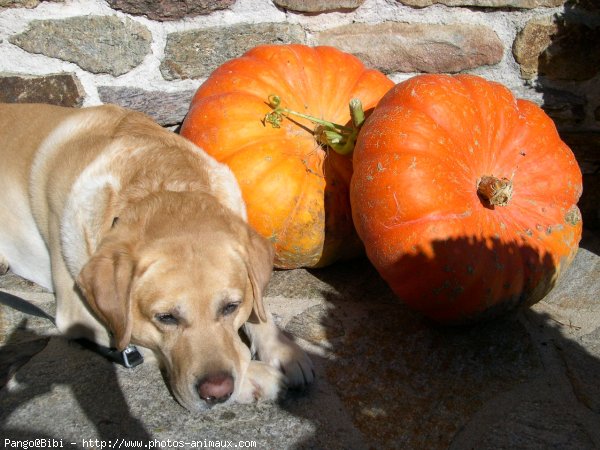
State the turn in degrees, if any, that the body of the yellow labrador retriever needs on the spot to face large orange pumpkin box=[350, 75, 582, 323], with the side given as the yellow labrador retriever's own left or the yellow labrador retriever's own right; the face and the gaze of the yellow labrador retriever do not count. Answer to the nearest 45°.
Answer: approximately 45° to the yellow labrador retriever's own left

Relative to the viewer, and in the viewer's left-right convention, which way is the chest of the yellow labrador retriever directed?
facing the viewer and to the right of the viewer

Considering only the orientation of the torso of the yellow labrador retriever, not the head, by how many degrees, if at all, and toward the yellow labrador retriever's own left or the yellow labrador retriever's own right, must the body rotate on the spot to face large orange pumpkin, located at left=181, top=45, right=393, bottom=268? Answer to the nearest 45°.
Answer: approximately 90° to the yellow labrador retriever's own left
